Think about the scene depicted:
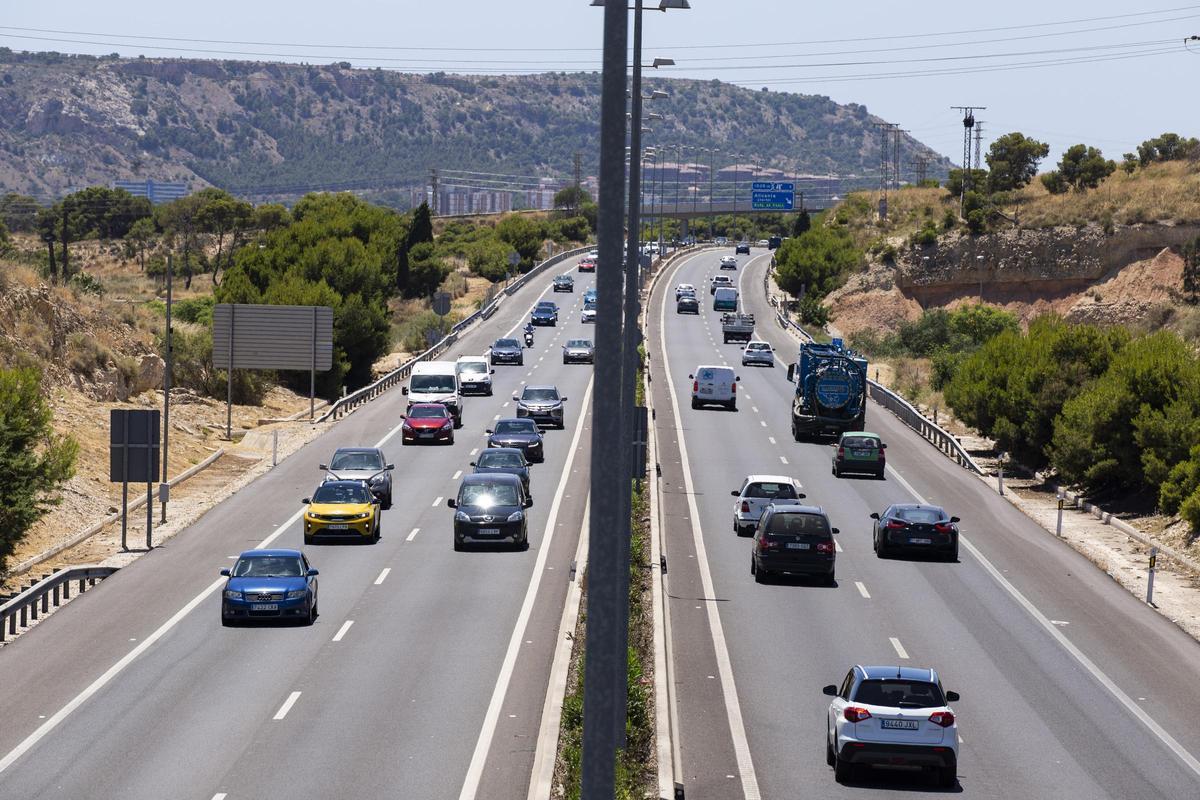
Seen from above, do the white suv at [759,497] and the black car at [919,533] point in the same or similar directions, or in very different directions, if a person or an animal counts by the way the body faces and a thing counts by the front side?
same or similar directions

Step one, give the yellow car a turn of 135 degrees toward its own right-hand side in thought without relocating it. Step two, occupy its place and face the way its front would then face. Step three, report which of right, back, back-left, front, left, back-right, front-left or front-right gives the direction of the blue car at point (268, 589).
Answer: back-left

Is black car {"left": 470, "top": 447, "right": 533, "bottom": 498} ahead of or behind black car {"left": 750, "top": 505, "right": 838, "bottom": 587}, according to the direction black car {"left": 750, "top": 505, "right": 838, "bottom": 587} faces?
ahead

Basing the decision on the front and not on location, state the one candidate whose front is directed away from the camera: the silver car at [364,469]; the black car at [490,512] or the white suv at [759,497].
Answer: the white suv

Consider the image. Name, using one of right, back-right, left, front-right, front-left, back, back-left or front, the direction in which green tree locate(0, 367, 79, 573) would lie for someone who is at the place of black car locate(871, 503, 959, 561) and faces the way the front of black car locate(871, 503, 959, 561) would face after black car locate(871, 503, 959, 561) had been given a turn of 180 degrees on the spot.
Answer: right

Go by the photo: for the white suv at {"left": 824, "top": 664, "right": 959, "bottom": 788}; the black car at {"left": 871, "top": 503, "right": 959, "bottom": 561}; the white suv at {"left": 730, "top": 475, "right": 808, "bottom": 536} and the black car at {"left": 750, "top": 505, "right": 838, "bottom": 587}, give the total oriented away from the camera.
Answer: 4

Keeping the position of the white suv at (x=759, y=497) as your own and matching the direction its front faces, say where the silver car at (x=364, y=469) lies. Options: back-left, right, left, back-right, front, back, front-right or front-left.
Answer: left

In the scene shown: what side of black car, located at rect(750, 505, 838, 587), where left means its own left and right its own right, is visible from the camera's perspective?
back

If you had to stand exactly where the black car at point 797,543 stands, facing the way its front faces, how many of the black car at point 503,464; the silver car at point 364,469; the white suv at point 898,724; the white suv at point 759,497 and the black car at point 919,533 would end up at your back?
1

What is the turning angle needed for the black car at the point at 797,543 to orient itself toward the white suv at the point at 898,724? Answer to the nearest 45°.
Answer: approximately 180°

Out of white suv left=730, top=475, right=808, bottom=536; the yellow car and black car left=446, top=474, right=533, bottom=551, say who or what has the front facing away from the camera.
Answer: the white suv

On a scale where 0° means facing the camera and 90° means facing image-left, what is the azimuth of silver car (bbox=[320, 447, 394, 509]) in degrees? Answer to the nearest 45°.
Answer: approximately 0°

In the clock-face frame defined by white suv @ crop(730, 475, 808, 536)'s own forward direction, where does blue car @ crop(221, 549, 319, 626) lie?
The blue car is roughly at 7 o'clock from the white suv.

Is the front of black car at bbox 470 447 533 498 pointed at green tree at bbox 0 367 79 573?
no

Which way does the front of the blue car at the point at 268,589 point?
toward the camera

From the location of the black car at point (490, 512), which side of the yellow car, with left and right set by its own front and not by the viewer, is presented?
left

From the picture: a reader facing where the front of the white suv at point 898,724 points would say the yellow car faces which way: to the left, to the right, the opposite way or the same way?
the opposite way

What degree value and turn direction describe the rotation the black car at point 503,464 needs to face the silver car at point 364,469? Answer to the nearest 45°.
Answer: approximately 90° to its right

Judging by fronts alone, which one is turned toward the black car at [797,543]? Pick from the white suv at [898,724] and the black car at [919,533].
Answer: the white suv

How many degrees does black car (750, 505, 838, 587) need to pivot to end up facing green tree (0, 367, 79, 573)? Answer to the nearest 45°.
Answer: approximately 90° to its left

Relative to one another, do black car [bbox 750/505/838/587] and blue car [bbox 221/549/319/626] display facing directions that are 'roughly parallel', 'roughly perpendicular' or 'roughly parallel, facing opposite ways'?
roughly parallel, facing opposite ways

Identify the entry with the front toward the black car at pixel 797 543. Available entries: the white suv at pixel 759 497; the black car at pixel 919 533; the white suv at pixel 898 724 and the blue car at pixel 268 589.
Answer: the white suv at pixel 898 724

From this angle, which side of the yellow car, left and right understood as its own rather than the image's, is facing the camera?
front
